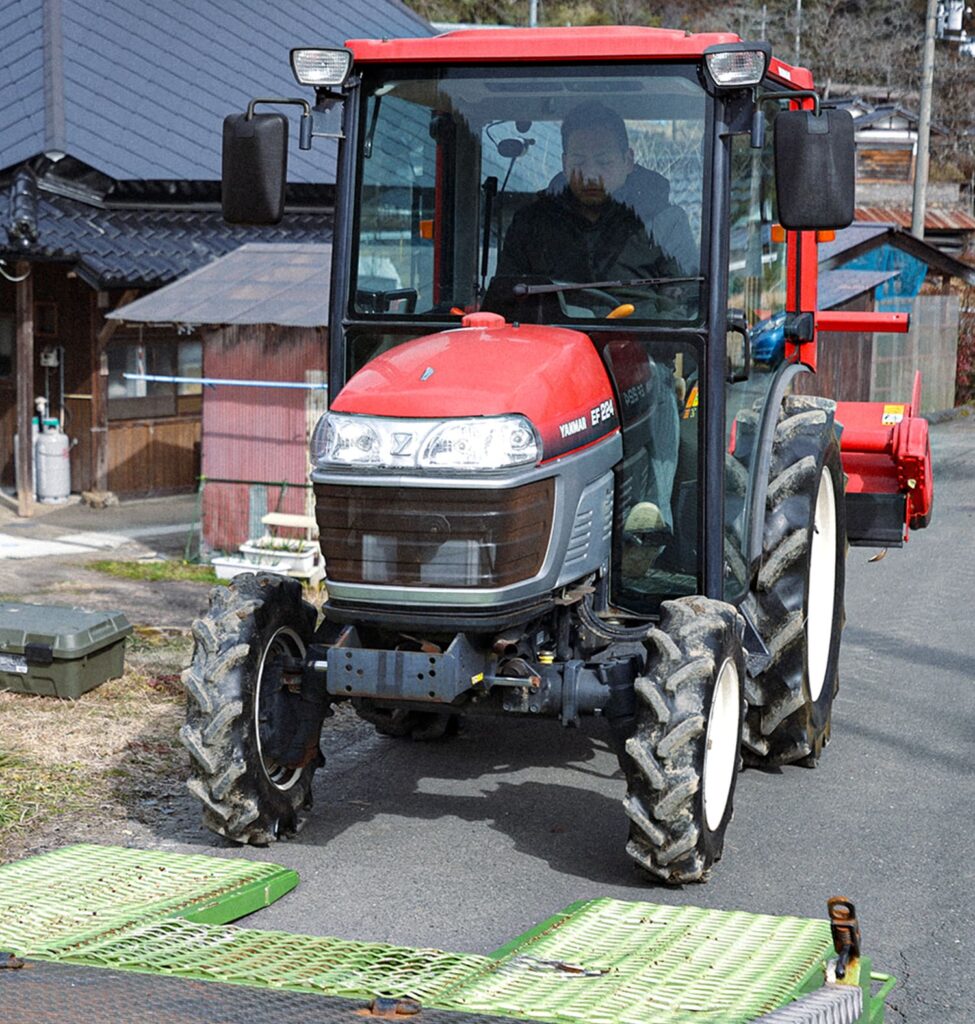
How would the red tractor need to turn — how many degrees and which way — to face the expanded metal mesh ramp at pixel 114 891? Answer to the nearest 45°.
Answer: approximately 45° to its right

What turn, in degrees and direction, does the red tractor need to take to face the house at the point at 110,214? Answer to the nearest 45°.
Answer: approximately 135° to its right

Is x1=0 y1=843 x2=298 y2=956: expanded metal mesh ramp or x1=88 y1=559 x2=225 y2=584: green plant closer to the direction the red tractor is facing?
the expanded metal mesh ramp

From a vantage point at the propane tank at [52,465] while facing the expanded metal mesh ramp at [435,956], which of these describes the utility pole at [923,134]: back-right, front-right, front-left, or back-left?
back-left

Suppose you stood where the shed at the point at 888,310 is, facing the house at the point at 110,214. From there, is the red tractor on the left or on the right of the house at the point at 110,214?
left

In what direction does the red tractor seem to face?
toward the camera

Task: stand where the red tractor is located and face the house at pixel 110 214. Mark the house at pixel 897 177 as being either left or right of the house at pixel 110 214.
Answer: right

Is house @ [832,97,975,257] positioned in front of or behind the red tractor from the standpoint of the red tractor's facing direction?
behind

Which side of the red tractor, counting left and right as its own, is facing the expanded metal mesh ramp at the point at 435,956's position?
front

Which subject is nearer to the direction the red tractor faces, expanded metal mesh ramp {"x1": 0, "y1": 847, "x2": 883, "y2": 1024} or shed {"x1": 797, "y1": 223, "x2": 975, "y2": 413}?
the expanded metal mesh ramp

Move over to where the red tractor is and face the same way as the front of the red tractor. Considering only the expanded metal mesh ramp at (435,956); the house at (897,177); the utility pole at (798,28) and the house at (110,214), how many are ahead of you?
1

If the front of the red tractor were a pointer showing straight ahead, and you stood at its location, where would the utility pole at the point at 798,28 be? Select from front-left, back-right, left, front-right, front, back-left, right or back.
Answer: back

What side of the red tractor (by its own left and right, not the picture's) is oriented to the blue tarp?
back
